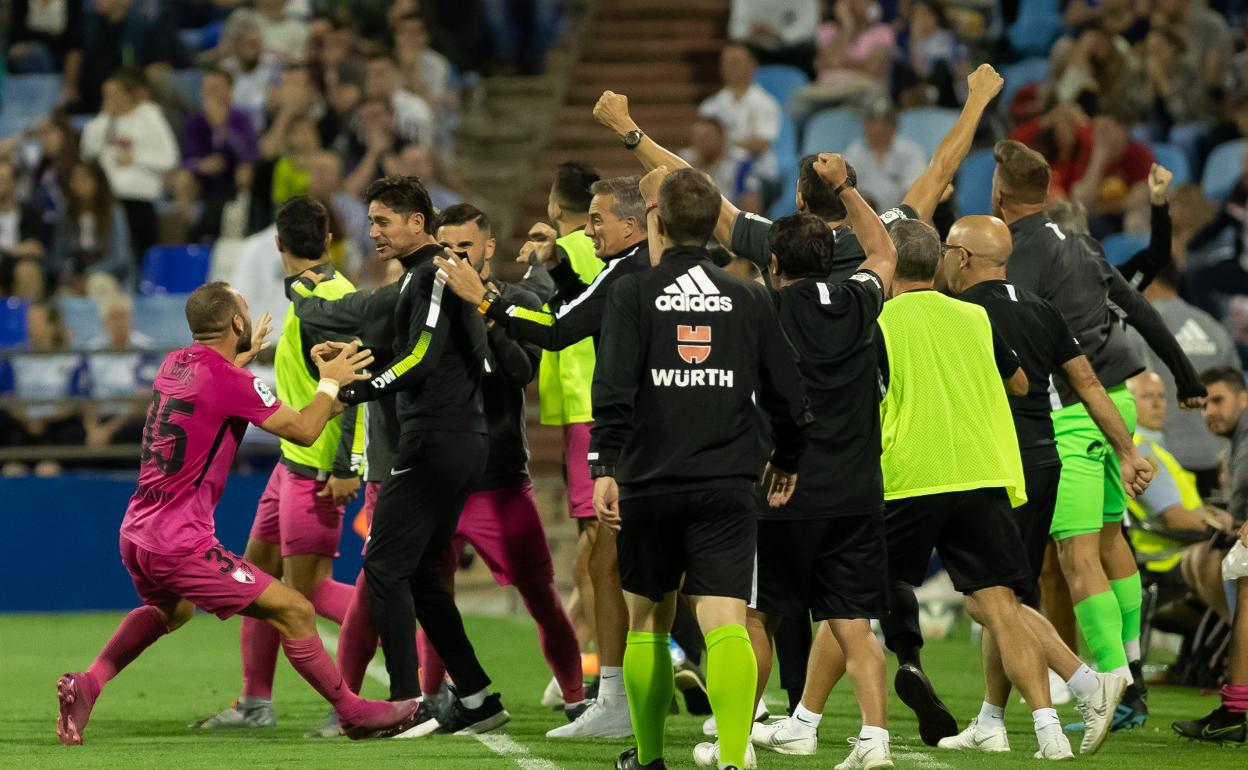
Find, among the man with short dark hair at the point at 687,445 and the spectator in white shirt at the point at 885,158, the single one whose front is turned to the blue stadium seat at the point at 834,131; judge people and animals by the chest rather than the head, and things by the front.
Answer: the man with short dark hair

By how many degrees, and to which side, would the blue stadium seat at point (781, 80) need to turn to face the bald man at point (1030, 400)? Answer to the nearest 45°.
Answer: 0° — it already faces them

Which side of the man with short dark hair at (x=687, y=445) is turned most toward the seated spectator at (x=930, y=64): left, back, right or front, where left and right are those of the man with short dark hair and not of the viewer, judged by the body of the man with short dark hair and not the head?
front

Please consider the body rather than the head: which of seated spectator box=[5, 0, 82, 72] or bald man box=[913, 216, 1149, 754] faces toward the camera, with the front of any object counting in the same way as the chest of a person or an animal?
the seated spectator

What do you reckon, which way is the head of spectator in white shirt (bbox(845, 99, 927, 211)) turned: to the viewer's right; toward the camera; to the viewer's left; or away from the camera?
toward the camera

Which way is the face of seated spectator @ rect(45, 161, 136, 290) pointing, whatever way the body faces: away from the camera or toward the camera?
toward the camera

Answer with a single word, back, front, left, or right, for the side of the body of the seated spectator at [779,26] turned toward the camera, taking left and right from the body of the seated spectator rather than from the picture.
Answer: front

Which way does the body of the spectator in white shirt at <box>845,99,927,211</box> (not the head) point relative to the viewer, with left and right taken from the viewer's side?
facing the viewer

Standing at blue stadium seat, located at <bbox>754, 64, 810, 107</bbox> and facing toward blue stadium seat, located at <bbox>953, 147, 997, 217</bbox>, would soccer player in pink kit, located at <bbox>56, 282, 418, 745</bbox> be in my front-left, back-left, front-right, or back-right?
front-right

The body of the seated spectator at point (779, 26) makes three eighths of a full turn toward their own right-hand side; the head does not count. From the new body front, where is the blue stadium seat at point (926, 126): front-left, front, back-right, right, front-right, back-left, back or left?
back

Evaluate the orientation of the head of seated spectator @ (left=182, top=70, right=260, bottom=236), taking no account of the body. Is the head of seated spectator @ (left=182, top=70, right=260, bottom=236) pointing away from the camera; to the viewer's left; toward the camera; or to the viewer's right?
toward the camera

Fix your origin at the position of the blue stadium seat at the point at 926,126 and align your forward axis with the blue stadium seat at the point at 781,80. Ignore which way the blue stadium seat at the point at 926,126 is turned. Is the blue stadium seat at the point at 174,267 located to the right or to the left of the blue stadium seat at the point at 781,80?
left

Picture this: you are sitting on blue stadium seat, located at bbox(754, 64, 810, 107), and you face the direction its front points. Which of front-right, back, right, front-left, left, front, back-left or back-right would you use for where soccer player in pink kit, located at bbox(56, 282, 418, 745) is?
front

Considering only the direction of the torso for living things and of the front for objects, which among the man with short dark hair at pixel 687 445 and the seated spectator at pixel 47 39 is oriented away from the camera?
the man with short dark hair

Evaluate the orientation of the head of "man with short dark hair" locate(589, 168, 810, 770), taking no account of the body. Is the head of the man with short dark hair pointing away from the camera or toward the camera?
away from the camera

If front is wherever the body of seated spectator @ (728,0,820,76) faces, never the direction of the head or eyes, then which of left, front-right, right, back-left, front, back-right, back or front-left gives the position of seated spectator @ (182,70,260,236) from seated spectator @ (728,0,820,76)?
right

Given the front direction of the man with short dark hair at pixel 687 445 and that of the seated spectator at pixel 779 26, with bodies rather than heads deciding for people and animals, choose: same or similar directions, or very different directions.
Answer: very different directions

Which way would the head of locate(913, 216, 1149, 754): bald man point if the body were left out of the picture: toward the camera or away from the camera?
away from the camera

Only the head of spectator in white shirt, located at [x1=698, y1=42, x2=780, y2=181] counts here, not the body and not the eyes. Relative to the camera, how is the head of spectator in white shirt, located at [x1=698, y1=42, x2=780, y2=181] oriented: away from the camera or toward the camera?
toward the camera

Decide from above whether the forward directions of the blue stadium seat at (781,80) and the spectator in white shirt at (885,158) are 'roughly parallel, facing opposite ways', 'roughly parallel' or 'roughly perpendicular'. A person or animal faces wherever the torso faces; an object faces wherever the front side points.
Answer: roughly parallel
